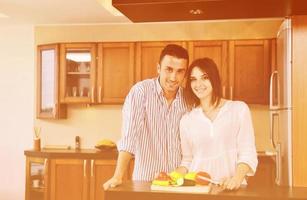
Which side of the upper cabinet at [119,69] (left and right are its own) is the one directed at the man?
front

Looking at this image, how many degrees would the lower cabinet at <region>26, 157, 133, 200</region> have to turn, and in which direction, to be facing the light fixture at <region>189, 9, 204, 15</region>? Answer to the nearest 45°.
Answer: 0° — it already faces it

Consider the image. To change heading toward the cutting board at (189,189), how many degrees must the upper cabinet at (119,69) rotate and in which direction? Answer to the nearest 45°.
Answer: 0° — it already faces it

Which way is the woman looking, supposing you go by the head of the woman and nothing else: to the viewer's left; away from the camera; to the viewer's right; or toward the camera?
toward the camera

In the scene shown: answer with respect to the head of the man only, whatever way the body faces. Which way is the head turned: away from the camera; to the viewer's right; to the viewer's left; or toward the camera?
toward the camera

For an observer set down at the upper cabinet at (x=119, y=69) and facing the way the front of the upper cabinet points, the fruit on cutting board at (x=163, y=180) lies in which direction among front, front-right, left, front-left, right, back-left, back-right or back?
front

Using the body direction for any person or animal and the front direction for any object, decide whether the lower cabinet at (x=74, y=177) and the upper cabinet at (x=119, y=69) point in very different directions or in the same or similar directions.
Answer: same or similar directions

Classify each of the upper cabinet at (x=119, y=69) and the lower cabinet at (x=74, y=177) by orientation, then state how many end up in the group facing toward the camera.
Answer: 2

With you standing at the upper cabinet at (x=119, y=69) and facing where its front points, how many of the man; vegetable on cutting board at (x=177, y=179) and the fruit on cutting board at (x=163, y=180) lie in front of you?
3

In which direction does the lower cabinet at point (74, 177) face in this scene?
toward the camera

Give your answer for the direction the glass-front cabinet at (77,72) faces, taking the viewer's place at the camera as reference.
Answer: facing the viewer

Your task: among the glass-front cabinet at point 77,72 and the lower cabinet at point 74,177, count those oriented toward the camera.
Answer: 2

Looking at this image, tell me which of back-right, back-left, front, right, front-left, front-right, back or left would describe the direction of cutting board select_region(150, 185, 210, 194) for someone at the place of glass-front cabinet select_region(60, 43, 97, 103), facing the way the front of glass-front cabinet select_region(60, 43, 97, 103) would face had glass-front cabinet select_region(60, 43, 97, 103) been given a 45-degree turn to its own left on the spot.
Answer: front-right

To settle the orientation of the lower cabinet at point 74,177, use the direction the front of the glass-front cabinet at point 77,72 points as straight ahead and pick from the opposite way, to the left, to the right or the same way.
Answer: the same way
